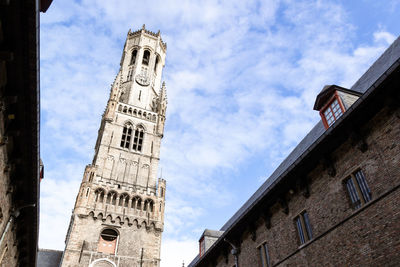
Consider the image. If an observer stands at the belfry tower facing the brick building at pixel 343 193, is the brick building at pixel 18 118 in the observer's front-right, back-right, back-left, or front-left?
front-right

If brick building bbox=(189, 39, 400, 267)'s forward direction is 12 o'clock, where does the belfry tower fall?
The belfry tower is roughly at 3 o'clock from the brick building.

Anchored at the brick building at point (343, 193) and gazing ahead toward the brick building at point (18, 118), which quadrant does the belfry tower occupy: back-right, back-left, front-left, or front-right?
front-right

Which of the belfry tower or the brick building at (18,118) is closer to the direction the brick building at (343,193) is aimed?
the brick building

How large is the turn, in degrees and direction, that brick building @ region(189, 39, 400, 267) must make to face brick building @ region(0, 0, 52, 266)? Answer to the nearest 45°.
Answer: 0° — it already faces it

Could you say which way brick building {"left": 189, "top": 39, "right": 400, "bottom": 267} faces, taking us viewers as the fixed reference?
facing the viewer and to the left of the viewer
